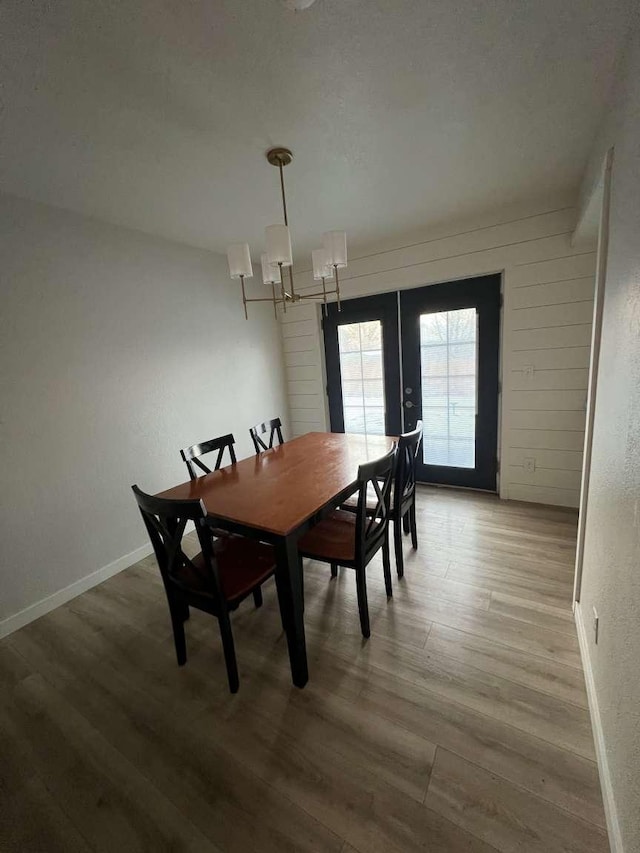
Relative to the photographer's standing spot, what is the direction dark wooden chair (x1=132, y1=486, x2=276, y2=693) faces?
facing away from the viewer and to the right of the viewer

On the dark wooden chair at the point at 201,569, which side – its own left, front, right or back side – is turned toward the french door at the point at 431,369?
front

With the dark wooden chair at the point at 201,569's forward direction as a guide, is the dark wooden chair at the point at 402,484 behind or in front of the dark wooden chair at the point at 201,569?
in front

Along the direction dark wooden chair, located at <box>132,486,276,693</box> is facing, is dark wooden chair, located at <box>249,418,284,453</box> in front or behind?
in front

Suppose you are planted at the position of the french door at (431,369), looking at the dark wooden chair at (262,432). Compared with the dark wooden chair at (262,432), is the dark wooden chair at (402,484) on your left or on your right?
left
